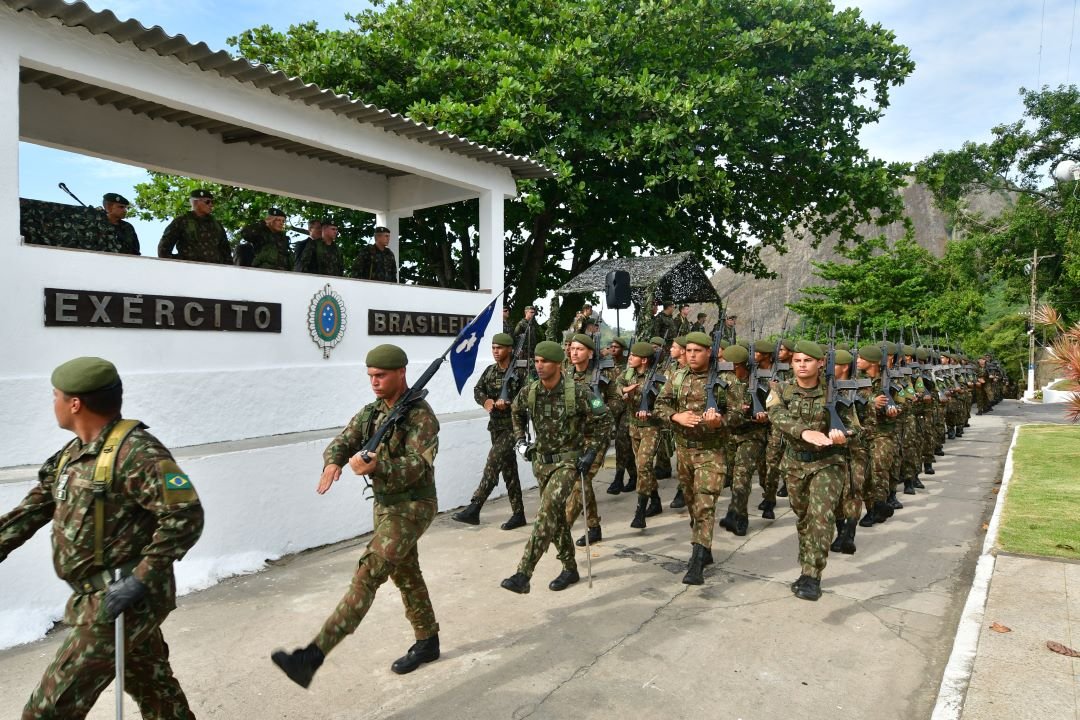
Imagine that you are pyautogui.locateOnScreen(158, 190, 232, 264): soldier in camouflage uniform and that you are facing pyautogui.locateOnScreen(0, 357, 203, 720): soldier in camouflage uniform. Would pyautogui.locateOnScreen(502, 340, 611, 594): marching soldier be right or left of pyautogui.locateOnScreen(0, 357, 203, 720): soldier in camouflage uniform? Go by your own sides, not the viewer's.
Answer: left

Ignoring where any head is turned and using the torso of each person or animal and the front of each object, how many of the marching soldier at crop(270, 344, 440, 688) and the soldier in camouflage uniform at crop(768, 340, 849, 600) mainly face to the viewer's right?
0

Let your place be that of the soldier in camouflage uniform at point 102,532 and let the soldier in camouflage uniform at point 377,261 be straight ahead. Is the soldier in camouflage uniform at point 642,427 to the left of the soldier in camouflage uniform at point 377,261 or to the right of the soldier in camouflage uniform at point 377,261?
right

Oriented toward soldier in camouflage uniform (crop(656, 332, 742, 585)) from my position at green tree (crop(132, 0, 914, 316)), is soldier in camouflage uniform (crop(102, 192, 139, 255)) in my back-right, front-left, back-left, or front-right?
front-right

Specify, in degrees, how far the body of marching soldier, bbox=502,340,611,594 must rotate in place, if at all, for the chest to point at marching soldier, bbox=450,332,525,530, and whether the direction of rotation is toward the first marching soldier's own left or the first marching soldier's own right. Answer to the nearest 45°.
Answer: approximately 135° to the first marching soldier's own right

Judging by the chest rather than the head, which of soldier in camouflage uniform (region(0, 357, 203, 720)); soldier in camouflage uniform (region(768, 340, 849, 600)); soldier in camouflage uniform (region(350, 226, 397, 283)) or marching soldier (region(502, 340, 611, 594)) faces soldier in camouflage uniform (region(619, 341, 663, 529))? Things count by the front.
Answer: soldier in camouflage uniform (region(350, 226, 397, 283))

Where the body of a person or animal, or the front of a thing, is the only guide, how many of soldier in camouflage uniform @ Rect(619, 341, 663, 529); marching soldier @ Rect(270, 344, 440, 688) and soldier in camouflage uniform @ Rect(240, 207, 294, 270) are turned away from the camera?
0

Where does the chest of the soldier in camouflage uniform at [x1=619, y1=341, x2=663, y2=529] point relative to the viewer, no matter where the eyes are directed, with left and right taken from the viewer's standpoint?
facing the viewer and to the left of the viewer

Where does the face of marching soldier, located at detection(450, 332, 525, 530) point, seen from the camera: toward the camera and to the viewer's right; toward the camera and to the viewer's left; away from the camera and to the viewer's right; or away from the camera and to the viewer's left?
toward the camera and to the viewer's left

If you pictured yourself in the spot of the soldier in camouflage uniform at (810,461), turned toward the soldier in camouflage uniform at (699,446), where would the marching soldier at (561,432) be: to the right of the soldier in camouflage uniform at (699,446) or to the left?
left

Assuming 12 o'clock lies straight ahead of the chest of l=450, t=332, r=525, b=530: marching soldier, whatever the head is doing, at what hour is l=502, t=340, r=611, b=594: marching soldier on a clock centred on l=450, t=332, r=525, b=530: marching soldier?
l=502, t=340, r=611, b=594: marching soldier is roughly at 10 o'clock from l=450, t=332, r=525, b=530: marching soldier.

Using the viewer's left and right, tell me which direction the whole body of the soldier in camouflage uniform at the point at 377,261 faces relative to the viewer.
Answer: facing the viewer and to the right of the viewer

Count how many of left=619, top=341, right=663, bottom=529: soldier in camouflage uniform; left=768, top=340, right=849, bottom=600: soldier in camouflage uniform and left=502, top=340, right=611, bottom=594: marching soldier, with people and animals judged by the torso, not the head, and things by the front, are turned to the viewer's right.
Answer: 0

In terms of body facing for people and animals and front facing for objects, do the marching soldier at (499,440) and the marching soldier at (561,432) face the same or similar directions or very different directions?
same or similar directions

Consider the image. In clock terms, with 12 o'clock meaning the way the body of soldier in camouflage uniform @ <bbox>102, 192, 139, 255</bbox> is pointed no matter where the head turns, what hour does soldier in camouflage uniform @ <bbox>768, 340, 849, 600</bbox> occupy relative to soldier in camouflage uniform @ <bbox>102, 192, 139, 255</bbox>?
soldier in camouflage uniform @ <bbox>768, 340, 849, 600</bbox> is roughly at 12 o'clock from soldier in camouflage uniform @ <bbox>102, 192, 139, 255</bbox>.

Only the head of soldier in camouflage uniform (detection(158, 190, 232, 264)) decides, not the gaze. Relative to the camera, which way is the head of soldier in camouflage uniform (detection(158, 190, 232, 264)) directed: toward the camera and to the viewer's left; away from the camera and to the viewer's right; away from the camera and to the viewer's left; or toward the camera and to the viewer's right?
toward the camera and to the viewer's right
